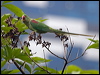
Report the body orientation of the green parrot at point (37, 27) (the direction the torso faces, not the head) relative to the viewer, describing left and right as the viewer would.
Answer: facing to the left of the viewer
